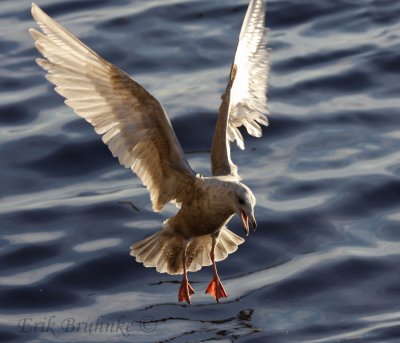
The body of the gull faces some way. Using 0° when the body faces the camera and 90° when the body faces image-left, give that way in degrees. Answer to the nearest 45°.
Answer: approximately 315°
